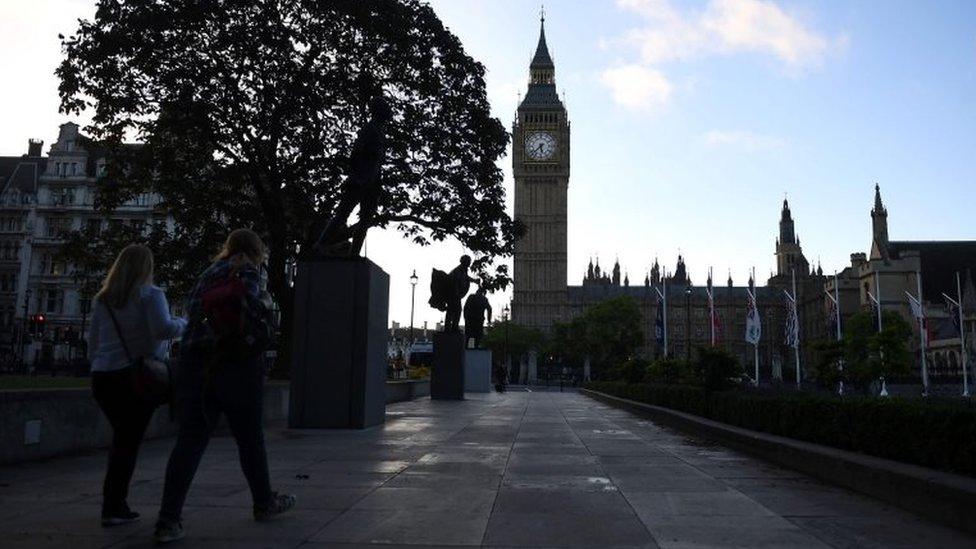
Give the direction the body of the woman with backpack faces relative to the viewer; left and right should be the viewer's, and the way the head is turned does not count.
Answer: facing away from the viewer and to the right of the viewer

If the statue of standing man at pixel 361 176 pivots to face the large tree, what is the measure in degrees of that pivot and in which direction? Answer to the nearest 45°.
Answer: approximately 90° to its left

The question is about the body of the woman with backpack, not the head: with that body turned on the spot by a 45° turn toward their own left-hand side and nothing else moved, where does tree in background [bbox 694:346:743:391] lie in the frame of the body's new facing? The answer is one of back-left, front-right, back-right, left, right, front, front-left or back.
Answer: front-right

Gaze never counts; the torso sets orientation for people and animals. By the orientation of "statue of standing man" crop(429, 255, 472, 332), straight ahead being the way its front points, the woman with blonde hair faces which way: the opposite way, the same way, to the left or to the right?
to the left

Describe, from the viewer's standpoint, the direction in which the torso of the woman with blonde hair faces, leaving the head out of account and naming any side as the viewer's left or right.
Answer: facing away from the viewer and to the right of the viewer

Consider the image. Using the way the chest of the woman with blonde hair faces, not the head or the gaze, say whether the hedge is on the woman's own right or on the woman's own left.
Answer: on the woman's own right

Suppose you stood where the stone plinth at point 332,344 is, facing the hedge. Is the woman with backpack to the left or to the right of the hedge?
right

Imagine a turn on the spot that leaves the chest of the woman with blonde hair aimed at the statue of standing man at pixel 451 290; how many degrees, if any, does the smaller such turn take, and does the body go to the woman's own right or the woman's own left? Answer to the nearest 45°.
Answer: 0° — they already face it

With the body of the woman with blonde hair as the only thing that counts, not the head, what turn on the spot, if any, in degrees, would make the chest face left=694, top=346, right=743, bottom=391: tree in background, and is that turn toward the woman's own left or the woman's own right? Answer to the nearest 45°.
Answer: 0° — they already face it

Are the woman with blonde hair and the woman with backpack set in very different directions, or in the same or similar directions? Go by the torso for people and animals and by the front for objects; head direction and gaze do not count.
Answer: same or similar directions

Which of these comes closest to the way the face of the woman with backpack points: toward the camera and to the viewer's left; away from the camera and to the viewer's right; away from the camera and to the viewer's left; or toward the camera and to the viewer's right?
away from the camera and to the viewer's right

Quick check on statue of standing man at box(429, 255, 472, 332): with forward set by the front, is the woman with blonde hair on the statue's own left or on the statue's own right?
on the statue's own right

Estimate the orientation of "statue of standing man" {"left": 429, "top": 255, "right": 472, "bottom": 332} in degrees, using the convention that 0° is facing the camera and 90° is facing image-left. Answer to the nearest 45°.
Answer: approximately 270°

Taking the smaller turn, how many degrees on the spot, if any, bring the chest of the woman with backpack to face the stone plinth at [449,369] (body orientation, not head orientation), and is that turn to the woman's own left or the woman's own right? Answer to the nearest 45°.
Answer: approximately 45° to the woman's own left

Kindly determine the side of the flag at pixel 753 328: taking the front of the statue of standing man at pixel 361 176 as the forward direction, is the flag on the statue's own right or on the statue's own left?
on the statue's own left
